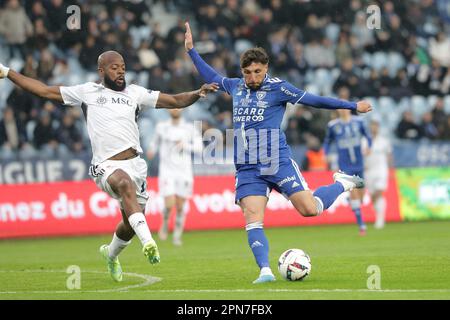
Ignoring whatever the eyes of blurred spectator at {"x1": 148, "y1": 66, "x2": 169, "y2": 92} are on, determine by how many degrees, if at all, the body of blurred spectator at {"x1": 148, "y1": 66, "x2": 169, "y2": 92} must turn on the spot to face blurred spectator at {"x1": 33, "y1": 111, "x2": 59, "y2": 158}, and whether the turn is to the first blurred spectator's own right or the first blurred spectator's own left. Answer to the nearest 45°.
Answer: approximately 45° to the first blurred spectator's own right

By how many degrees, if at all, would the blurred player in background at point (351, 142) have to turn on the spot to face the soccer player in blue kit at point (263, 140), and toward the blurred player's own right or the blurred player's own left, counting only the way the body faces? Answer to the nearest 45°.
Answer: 0° — they already face them

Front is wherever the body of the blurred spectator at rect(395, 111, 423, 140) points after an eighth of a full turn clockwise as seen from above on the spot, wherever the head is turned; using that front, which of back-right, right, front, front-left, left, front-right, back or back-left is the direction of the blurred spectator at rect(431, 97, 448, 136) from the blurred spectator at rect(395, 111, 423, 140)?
back

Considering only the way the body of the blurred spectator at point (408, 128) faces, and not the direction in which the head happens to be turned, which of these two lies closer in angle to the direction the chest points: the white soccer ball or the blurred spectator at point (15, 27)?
the white soccer ball

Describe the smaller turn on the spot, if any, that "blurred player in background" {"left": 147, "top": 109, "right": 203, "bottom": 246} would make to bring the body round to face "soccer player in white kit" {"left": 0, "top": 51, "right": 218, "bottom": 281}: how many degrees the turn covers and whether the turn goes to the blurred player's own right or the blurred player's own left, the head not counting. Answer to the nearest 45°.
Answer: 0° — they already face them

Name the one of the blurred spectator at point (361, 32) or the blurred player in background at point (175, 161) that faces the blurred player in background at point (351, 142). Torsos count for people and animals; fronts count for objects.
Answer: the blurred spectator

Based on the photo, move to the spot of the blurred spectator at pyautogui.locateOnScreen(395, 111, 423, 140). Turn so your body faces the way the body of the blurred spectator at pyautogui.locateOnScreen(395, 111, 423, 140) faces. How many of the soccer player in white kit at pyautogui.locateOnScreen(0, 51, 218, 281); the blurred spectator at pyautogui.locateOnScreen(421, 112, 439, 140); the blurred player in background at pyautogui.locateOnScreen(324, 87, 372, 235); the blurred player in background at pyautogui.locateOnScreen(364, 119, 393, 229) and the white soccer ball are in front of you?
4

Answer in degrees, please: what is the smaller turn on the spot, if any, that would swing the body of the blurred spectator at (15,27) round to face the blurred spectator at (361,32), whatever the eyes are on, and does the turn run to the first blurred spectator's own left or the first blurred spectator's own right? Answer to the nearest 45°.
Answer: approximately 90° to the first blurred spectator's own left

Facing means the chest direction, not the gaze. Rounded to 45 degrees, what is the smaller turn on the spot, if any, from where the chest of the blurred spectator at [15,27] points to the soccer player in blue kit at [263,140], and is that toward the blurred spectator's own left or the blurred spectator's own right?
0° — they already face them
